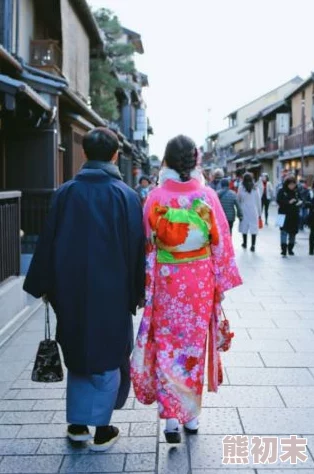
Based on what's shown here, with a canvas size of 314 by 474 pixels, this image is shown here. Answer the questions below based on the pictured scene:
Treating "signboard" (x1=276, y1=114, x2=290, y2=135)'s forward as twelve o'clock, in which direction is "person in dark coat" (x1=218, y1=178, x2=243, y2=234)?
The person in dark coat is roughly at 12 o'clock from the signboard.

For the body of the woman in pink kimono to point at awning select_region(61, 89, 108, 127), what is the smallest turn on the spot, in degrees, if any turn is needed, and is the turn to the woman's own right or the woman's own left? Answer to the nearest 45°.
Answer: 0° — they already face it

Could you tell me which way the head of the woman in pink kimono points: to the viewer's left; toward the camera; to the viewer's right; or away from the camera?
away from the camera

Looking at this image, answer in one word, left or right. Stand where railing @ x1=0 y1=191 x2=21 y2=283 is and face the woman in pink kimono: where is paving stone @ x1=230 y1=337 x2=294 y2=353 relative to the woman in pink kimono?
left

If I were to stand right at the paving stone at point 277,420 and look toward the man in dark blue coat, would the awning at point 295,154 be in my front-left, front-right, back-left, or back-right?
back-right

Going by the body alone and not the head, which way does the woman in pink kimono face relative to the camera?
away from the camera
